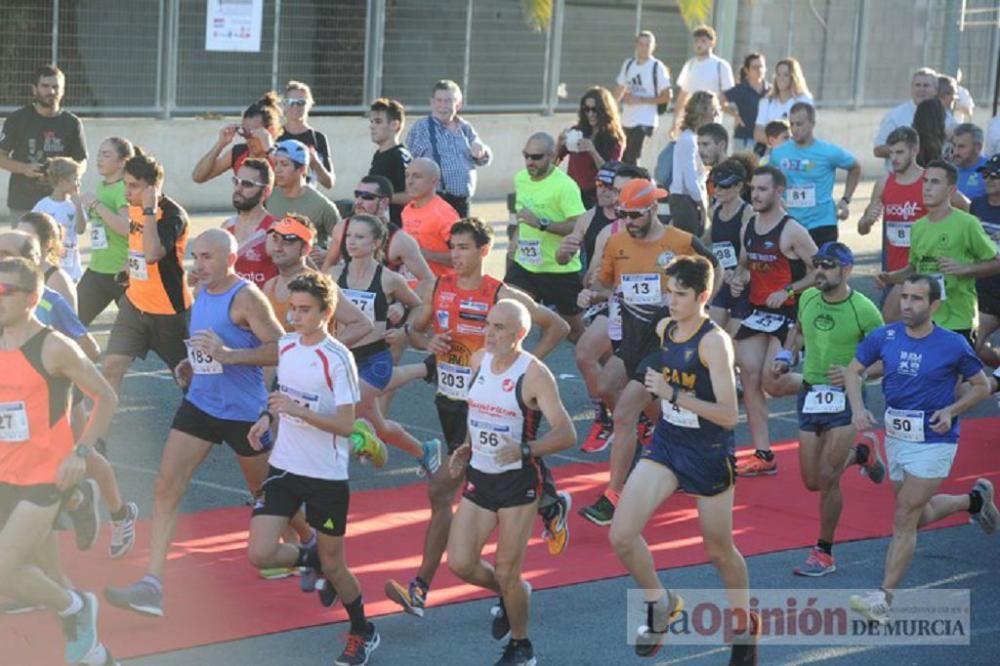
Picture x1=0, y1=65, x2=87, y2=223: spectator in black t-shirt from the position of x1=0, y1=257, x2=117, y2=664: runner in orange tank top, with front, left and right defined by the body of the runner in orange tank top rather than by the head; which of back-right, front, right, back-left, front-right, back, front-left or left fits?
back-right

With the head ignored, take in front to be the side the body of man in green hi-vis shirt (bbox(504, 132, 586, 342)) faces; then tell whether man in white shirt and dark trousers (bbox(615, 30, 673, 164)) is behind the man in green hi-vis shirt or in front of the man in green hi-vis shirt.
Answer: behind

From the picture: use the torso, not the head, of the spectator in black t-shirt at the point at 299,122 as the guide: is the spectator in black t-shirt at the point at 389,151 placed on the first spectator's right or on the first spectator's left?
on the first spectator's left

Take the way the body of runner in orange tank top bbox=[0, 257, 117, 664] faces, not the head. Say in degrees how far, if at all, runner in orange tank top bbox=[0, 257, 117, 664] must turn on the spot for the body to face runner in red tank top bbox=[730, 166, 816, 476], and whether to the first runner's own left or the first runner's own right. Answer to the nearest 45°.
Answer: approximately 180°

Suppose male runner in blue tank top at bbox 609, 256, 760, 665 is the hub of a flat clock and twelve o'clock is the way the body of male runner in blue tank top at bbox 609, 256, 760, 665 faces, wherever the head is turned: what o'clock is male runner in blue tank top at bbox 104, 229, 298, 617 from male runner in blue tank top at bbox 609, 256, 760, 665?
male runner in blue tank top at bbox 104, 229, 298, 617 is roughly at 2 o'clock from male runner in blue tank top at bbox 609, 256, 760, 665.

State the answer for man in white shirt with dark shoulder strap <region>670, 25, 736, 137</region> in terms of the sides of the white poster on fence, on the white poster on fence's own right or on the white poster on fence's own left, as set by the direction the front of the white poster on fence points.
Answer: on the white poster on fence's own left

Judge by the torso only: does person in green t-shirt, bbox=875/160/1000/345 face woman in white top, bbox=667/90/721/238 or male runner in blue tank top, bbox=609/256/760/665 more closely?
the male runner in blue tank top

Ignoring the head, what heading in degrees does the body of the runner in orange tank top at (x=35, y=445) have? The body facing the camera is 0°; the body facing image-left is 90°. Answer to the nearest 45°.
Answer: approximately 45°

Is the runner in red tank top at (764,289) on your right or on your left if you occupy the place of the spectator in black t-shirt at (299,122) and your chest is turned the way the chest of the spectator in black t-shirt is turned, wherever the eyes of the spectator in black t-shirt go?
on your left
